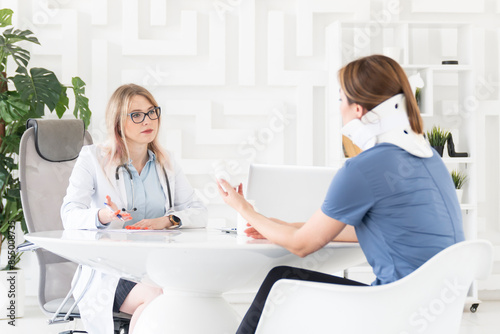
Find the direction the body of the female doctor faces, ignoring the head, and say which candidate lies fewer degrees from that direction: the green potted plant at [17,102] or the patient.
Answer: the patient

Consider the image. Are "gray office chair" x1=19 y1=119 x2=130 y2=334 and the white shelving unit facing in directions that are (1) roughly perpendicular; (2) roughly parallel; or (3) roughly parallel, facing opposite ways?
roughly perpendicular

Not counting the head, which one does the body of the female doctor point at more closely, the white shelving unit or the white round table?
the white round table

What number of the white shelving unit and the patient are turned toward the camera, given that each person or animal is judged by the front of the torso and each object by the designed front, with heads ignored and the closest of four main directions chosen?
1

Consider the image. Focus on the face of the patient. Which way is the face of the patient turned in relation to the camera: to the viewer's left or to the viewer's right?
to the viewer's left

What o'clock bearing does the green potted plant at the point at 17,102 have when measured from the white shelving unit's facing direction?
The green potted plant is roughly at 2 o'clock from the white shelving unit.

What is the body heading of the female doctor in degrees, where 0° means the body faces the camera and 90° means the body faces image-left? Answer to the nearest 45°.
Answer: approximately 315°

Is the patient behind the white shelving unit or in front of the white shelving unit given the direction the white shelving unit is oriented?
in front

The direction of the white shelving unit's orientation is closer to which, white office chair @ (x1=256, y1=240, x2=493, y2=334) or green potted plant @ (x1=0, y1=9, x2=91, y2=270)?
the white office chair

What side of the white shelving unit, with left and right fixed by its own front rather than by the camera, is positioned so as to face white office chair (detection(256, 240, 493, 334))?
front

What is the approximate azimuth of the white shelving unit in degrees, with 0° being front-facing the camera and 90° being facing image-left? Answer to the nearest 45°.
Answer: approximately 0°

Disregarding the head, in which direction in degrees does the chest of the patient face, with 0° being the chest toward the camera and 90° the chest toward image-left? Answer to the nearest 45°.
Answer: approximately 135°

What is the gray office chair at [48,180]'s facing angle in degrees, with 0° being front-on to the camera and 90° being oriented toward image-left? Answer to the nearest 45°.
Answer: approximately 315°

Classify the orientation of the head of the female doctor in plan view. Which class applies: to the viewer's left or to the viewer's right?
to the viewer's right
